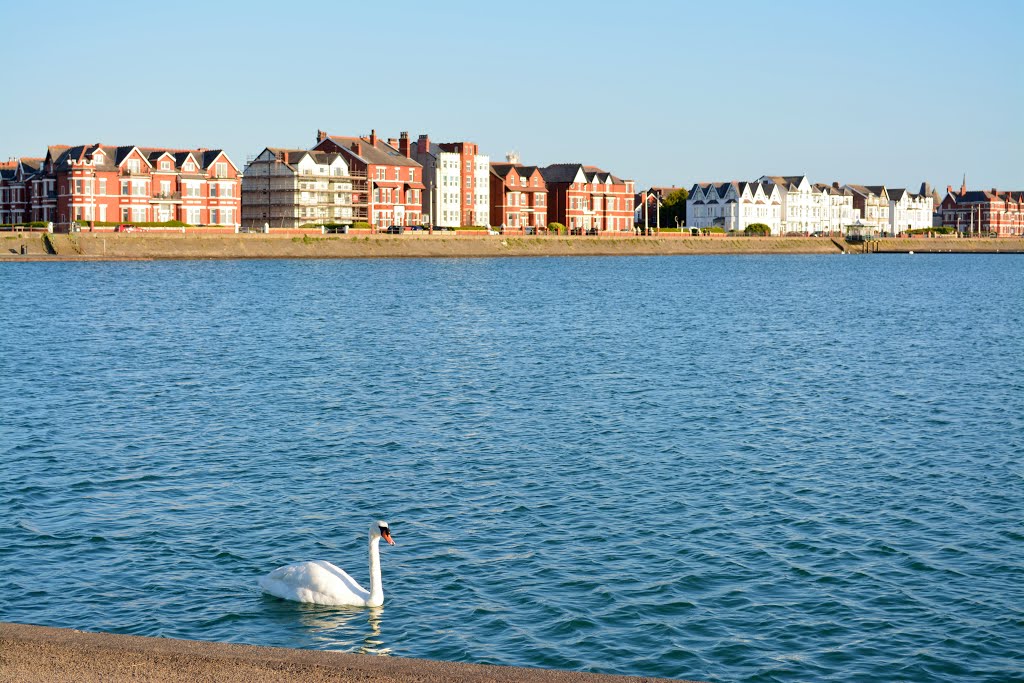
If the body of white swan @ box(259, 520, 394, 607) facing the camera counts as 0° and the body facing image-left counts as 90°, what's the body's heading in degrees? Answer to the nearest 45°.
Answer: approximately 270°
